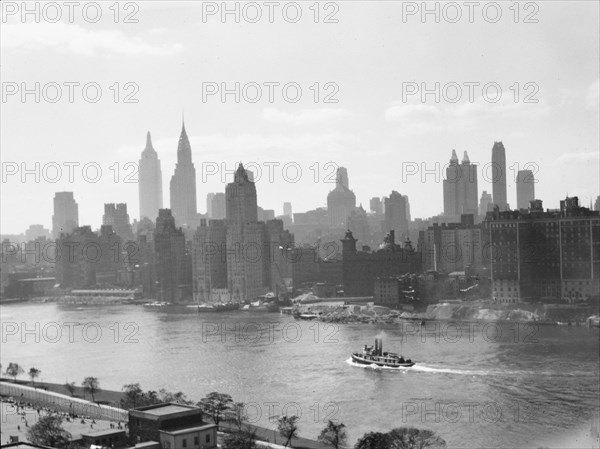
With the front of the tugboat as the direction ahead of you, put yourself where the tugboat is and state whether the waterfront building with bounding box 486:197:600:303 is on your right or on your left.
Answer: on your right

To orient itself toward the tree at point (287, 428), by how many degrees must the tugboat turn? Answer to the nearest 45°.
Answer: approximately 90° to its left

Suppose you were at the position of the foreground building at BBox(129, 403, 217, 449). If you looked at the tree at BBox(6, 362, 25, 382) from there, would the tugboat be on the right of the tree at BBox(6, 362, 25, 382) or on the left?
right

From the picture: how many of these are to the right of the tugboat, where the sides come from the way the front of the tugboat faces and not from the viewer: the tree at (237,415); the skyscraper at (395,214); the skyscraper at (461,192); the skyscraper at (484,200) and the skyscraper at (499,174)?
4

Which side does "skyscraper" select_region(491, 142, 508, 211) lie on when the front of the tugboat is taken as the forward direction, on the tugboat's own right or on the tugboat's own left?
on the tugboat's own right

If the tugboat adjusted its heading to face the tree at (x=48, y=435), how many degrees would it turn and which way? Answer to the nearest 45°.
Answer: approximately 45° to its left

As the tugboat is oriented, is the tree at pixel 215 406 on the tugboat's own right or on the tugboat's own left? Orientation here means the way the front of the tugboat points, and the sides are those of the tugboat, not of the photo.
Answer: on the tugboat's own left

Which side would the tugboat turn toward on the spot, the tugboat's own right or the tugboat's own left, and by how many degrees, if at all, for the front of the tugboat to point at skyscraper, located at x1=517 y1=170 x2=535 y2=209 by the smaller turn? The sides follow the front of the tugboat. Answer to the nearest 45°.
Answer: approximately 90° to the tugboat's own right

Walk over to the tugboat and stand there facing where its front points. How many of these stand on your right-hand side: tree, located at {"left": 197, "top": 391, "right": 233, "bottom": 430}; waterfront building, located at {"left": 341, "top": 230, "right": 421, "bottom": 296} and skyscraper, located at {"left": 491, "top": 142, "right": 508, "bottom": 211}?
2

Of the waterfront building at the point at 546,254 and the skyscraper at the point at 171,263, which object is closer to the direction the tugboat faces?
the skyscraper

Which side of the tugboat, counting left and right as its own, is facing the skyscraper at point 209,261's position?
right

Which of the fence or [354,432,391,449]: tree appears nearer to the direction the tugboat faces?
the fence

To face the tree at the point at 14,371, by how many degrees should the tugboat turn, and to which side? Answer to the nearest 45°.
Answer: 0° — it already faces it

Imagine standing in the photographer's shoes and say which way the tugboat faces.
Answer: facing to the left of the viewer
